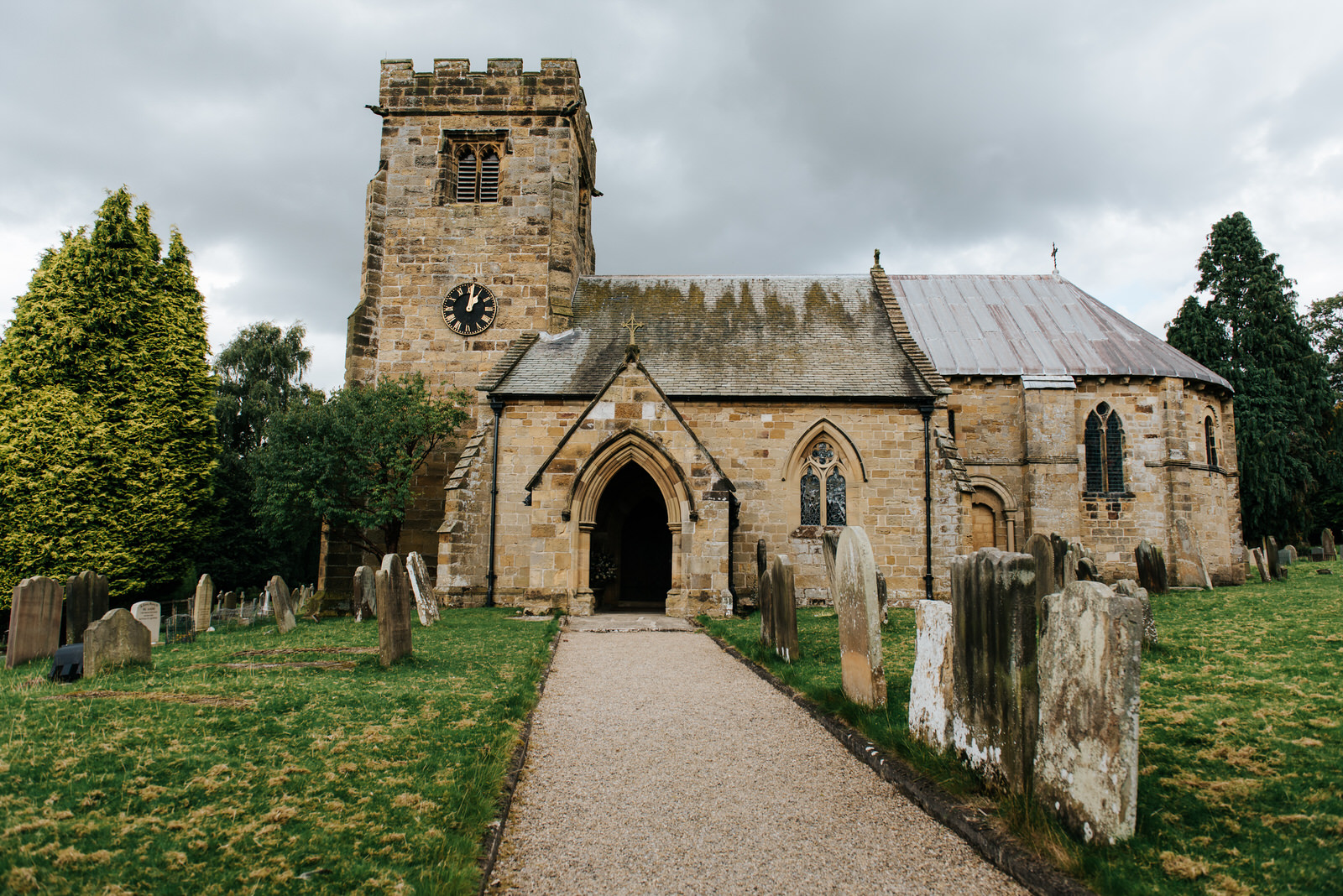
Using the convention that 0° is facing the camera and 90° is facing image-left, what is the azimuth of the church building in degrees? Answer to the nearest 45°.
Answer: approximately 0°

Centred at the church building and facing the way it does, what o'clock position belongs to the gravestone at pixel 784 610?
The gravestone is roughly at 12 o'clock from the church building.

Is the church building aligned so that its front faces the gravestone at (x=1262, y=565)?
no

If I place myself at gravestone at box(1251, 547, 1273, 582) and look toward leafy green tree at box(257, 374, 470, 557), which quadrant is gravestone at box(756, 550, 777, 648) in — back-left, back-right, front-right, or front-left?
front-left

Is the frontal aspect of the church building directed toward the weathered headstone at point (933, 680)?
yes

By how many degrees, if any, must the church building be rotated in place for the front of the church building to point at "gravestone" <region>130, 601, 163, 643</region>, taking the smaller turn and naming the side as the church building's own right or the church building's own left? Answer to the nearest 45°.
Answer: approximately 45° to the church building's own right

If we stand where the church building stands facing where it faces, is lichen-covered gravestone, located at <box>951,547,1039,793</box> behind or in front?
in front

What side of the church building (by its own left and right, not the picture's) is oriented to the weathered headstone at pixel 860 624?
front

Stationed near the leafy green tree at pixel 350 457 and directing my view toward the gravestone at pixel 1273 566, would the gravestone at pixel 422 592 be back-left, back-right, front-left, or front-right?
front-right

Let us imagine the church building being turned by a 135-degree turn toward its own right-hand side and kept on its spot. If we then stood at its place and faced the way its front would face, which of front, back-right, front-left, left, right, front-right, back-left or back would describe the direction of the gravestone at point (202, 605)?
left

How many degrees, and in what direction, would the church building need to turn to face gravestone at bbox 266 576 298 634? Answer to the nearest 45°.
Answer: approximately 45° to its right

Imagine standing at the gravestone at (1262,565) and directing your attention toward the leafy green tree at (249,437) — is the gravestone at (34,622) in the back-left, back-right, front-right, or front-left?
front-left

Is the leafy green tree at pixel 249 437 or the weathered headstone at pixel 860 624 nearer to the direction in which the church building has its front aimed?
the weathered headstone

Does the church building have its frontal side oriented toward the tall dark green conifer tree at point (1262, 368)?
no

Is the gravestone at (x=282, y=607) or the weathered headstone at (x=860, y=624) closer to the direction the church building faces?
the weathered headstone

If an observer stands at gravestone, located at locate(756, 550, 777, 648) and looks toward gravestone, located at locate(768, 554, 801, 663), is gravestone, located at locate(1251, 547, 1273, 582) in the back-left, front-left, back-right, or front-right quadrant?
back-left

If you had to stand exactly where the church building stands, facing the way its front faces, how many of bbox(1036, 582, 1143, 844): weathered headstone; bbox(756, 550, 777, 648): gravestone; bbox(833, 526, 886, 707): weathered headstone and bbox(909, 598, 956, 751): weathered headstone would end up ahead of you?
4

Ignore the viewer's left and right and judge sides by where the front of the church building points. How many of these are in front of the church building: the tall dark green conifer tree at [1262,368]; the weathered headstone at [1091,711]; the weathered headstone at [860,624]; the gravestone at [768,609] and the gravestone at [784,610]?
4

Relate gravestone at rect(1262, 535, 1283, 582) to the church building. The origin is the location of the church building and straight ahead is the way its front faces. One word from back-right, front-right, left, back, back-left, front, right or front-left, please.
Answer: left

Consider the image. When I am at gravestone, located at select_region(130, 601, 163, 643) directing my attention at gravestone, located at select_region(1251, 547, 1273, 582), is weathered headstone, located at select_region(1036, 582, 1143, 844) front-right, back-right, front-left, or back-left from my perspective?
front-right

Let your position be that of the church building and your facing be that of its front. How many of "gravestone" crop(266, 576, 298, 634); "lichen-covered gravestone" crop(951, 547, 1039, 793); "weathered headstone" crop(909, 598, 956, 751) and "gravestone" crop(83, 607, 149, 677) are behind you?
0
